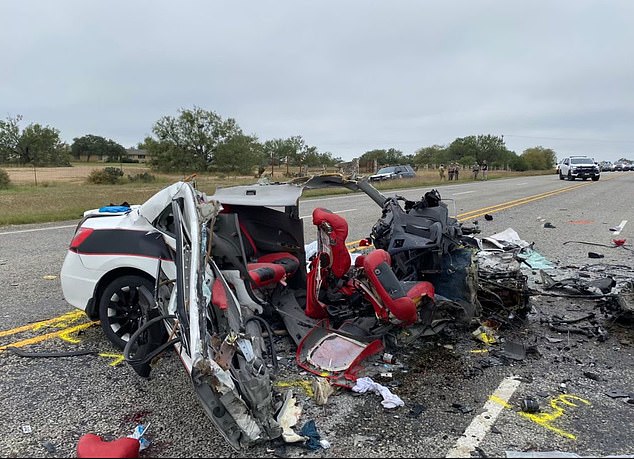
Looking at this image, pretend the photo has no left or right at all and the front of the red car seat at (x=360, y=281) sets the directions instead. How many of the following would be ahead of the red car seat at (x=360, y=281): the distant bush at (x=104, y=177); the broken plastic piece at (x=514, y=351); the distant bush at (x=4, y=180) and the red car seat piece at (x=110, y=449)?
1

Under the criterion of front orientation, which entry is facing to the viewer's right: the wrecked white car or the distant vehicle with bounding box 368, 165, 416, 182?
the wrecked white car

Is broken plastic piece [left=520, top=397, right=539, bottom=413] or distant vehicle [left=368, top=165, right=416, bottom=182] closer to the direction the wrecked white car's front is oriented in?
the broken plastic piece

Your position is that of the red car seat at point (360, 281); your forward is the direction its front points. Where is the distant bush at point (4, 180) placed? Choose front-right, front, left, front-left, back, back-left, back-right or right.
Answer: back-left

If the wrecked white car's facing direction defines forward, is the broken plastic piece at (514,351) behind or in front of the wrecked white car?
in front

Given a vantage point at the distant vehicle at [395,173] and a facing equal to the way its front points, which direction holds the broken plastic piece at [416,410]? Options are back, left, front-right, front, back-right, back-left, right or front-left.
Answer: front-left

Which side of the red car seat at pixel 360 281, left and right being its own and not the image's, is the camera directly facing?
right

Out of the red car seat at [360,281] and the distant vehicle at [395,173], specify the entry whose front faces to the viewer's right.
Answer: the red car seat

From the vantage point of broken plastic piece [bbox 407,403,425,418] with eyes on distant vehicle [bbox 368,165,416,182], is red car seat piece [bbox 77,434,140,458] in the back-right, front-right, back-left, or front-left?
back-left

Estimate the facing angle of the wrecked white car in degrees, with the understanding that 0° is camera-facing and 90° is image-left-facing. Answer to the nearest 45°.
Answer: approximately 270°

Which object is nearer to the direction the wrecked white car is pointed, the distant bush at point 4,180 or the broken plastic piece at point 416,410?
the broken plastic piece

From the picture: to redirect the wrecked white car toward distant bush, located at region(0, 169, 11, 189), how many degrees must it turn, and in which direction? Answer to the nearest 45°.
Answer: approximately 135° to its left

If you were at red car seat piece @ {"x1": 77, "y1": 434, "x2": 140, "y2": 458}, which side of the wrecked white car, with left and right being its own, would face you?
right

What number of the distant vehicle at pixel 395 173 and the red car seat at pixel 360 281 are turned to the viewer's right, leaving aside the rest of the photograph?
1

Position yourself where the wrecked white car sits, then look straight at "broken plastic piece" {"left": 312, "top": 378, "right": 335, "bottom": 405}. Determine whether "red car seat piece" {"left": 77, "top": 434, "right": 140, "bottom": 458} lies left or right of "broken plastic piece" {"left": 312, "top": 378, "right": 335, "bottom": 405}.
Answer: right

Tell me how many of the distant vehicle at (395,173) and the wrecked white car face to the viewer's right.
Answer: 1
